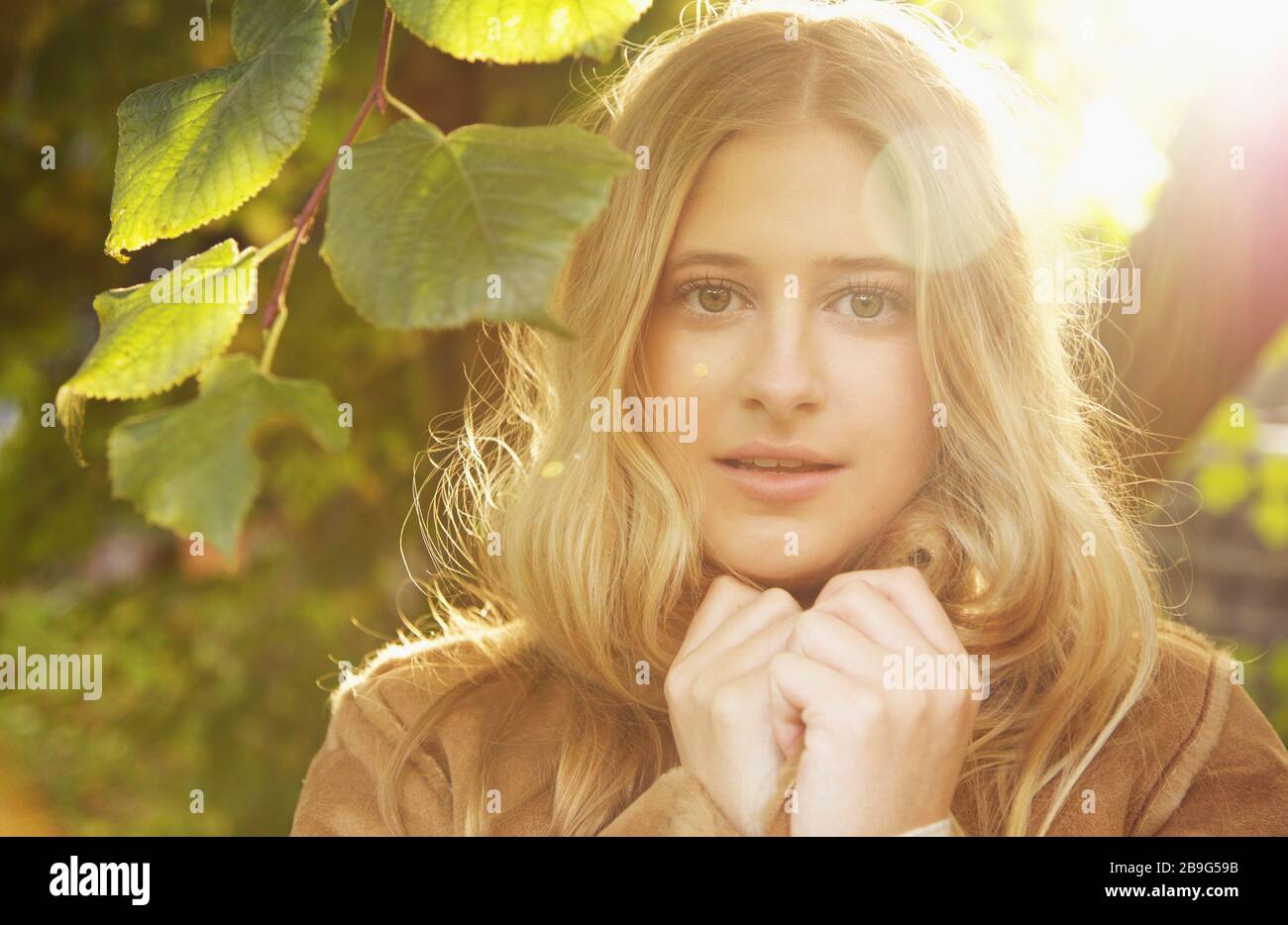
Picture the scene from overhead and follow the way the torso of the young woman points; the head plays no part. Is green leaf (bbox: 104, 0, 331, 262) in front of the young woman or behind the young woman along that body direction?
in front

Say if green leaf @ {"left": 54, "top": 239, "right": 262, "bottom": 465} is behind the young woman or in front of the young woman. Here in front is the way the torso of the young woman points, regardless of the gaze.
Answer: in front

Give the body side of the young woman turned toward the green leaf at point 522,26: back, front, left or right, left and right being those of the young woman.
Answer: front

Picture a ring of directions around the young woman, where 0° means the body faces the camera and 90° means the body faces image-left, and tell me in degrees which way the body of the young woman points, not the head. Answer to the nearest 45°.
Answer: approximately 0°
